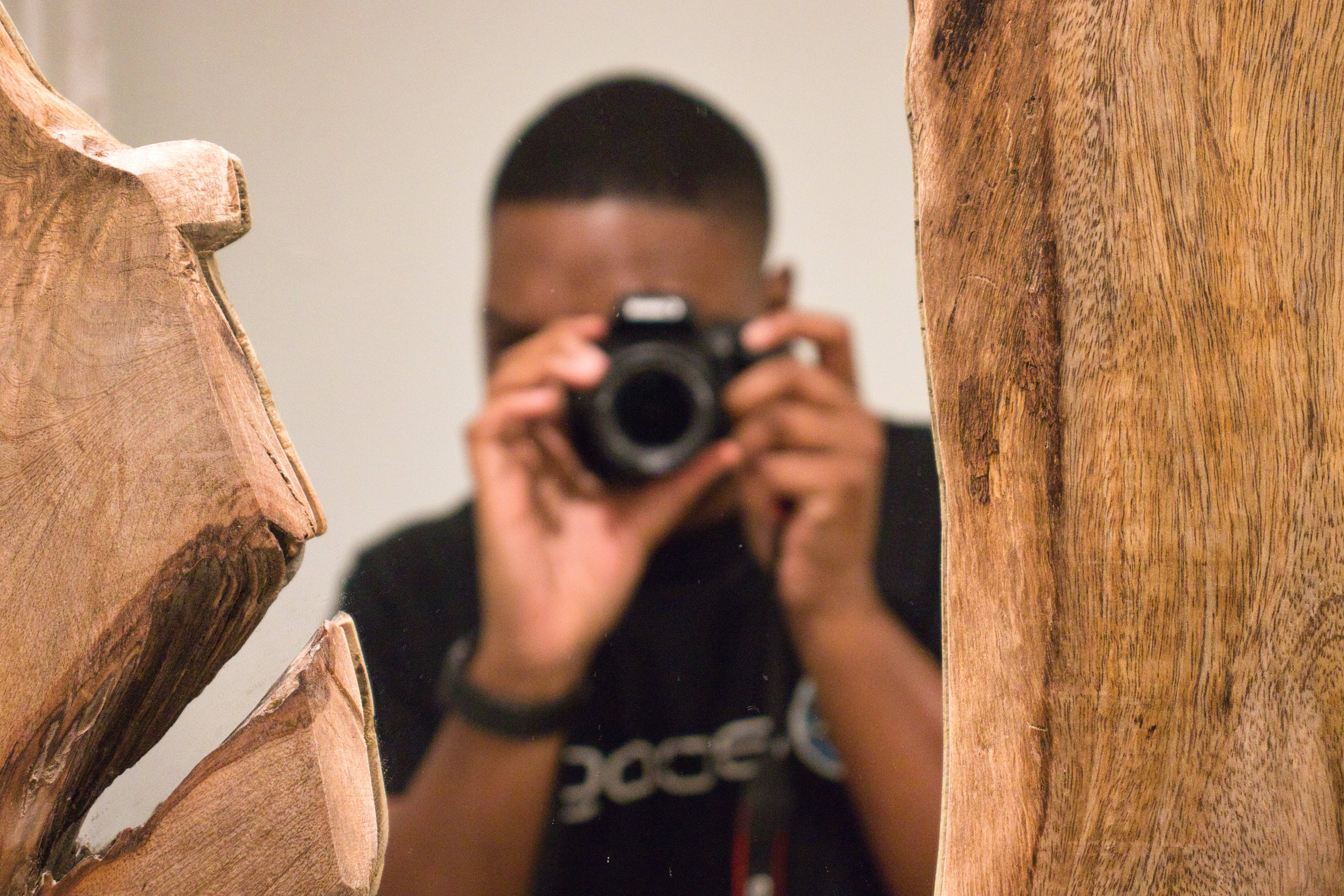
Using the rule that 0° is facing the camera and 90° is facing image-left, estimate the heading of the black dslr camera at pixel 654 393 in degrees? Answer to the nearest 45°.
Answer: approximately 0°
